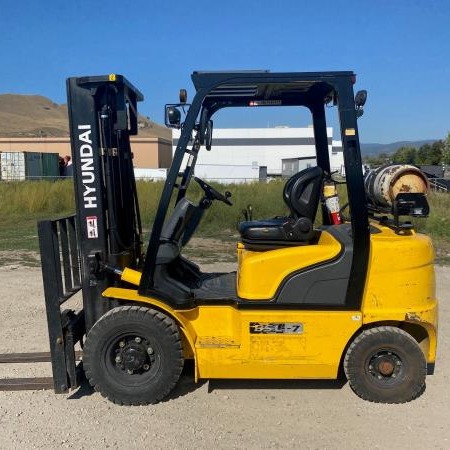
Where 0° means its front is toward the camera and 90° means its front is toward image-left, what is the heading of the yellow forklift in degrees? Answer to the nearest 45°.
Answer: approximately 90°
